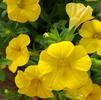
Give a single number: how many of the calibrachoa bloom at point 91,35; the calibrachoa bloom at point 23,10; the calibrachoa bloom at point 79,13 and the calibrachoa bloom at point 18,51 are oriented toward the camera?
3

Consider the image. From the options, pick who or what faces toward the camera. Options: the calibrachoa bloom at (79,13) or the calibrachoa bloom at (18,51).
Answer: the calibrachoa bloom at (18,51)

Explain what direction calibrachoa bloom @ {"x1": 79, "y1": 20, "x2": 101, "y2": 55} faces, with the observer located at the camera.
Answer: facing the viewer

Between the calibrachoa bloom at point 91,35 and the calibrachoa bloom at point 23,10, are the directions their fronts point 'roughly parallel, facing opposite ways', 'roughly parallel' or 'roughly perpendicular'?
roughly parallel

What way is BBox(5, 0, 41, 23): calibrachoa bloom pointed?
toward the camera

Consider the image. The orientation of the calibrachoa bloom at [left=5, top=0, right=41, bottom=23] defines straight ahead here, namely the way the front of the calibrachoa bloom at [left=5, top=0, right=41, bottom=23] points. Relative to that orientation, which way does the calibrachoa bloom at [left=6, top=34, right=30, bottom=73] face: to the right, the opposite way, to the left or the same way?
the same way

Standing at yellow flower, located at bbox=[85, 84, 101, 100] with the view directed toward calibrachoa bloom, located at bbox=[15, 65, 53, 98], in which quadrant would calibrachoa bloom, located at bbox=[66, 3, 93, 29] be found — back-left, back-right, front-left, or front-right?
front-right

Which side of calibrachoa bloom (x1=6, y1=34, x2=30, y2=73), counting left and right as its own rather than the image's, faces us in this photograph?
front
